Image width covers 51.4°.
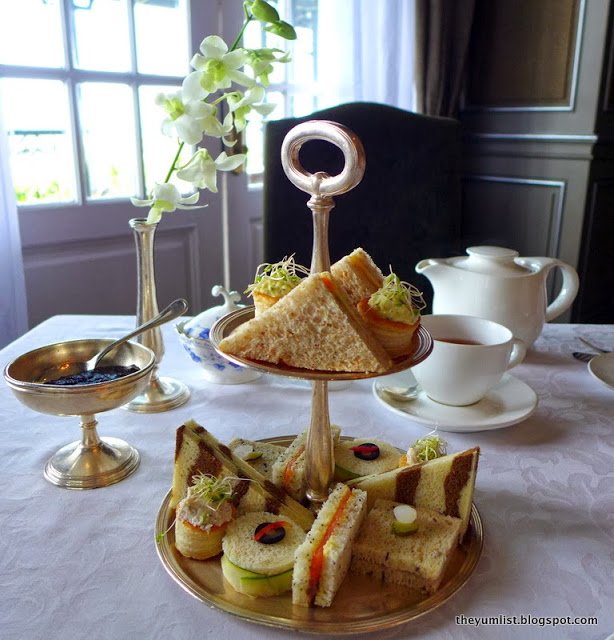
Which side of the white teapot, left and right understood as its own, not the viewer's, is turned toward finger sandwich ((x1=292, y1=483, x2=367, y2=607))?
left

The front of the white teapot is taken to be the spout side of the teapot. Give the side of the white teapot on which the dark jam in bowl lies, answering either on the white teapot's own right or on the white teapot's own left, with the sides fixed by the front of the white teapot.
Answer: on the white teapot's own left

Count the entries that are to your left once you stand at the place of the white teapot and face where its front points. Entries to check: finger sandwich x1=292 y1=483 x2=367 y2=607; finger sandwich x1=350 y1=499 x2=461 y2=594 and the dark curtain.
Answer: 2

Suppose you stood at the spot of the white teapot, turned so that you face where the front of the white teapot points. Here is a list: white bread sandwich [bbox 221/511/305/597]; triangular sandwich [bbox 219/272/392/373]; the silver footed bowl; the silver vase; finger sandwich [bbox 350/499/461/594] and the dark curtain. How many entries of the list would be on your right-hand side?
1

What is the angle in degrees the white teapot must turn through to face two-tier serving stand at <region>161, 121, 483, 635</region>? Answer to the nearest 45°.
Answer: approximately 90° to its left

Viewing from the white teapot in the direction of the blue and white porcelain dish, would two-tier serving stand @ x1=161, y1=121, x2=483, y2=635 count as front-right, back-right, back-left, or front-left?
front-left

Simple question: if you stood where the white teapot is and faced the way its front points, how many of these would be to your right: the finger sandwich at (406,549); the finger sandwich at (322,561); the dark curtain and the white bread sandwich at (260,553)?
1

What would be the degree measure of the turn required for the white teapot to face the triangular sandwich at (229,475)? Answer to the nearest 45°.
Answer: approximately 45° to its left

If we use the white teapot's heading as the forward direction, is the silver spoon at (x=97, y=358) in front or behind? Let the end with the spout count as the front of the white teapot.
in front

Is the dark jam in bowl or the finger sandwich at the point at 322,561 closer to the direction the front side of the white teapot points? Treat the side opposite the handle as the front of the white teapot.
the dark jam in bowl

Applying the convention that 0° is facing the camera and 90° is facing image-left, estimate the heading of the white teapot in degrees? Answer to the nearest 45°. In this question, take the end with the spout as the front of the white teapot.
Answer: approximately 90°

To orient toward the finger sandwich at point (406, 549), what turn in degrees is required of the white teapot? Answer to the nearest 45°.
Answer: approximately 90° to its left

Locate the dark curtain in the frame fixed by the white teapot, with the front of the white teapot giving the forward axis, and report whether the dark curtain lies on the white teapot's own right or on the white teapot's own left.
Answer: on the white teapot's own right

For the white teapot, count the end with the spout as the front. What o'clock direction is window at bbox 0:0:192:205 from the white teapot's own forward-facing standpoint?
The window is roughly at 1 o'clock from the white teapot.

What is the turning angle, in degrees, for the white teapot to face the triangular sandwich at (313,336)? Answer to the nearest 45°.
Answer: approximately 90° to its left
